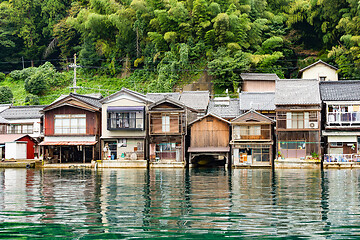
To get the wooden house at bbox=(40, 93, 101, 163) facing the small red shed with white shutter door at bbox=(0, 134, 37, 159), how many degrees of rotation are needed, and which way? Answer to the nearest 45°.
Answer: approximately 135° to its right

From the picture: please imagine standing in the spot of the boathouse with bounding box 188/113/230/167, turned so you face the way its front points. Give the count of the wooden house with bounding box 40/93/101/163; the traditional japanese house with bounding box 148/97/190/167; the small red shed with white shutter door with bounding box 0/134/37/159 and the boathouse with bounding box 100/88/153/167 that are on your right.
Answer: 4

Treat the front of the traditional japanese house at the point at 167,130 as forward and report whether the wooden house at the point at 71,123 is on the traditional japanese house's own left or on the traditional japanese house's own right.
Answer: on the traditional japanese house's own right

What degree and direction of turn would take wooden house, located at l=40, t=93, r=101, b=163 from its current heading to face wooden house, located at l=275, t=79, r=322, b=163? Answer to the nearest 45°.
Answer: approximately 45° to its left

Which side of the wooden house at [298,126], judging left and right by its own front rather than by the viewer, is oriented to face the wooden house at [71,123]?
right

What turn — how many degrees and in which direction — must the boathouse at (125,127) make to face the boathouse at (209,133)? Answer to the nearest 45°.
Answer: approximately 90° to its left

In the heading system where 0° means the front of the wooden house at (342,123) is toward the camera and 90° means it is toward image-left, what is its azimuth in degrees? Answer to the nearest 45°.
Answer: approximately 0°

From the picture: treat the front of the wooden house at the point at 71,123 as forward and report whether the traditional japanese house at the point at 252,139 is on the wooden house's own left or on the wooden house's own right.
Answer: on the wooden house's own left

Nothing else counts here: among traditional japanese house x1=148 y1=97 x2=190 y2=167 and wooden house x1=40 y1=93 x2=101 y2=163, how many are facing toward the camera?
2
